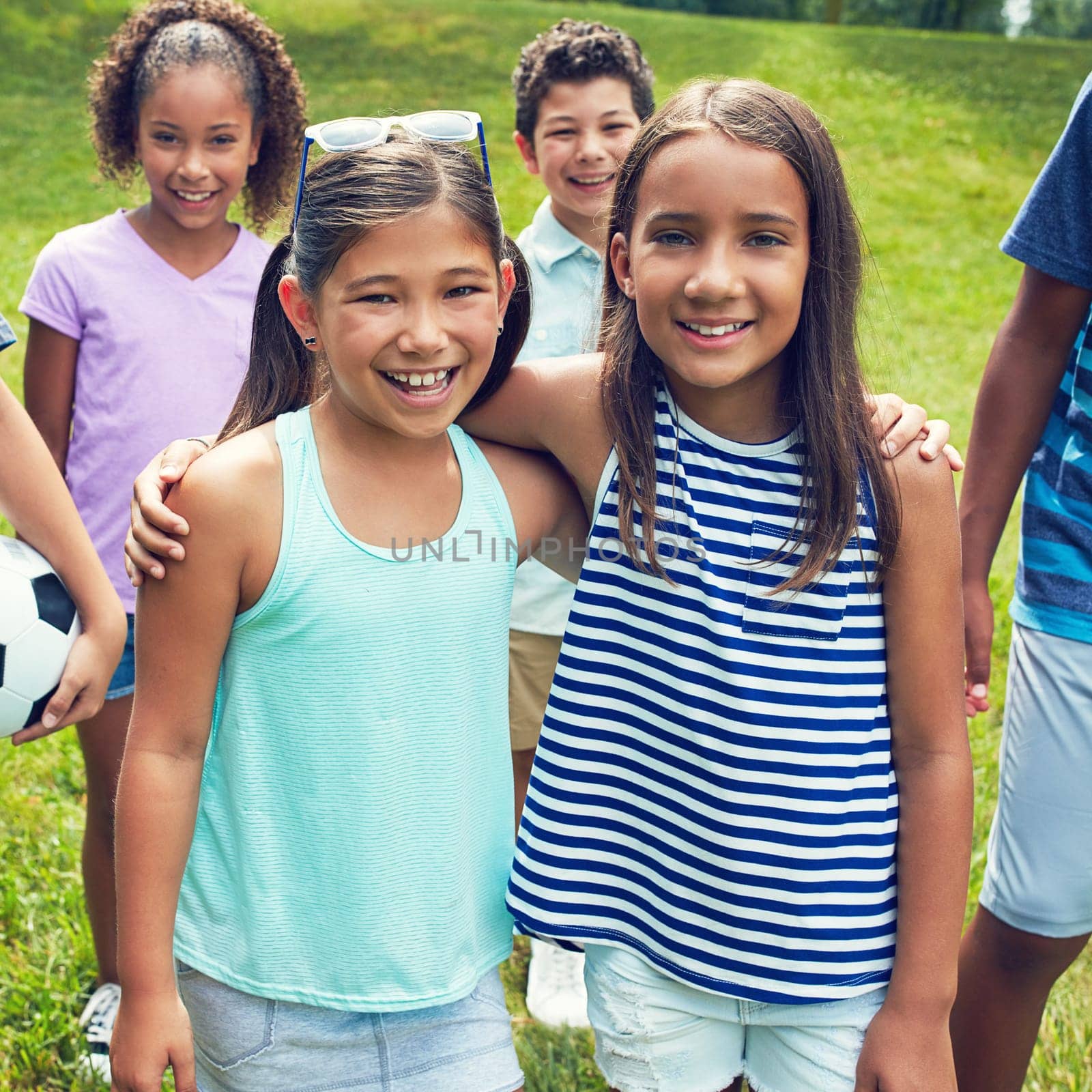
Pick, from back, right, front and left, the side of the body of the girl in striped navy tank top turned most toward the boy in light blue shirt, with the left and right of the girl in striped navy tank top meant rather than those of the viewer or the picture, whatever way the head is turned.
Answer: back

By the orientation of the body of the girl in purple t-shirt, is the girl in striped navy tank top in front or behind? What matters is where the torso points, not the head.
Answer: in front

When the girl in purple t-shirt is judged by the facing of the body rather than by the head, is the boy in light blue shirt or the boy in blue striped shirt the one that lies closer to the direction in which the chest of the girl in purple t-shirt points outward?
the boy in blue striped shirt

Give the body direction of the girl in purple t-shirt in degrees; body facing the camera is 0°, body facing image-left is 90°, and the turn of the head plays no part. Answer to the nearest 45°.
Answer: approximately 0°

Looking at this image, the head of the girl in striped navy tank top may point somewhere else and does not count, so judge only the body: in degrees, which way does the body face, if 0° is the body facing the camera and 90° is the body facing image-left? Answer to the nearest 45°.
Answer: approximately 0°

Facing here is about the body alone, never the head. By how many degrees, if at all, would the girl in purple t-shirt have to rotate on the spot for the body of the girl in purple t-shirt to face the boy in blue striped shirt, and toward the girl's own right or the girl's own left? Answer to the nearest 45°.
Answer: approximately 45° to the girl's own left

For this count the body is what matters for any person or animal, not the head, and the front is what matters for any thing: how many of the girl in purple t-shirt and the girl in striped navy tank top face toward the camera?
2
